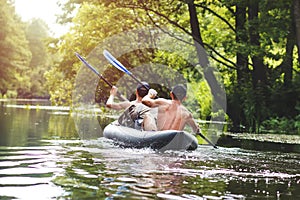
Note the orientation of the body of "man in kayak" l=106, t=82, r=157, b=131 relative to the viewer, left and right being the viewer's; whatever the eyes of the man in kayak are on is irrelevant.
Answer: facing away from the viewer and to the left of the viewer

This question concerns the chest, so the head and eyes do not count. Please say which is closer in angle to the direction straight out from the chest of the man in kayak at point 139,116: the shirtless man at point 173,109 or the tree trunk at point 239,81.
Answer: the tree trunk

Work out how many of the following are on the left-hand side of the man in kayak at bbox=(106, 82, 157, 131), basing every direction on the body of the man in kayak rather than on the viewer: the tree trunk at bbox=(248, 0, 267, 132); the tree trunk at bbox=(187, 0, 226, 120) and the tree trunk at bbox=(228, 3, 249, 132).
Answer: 0

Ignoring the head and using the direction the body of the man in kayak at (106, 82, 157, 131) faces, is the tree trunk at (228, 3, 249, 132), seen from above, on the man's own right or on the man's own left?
on the man's own right

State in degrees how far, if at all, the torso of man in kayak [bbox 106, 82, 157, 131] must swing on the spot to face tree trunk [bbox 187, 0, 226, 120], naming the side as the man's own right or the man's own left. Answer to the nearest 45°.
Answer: approximately 45° to the man's own right
